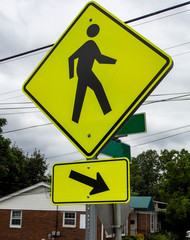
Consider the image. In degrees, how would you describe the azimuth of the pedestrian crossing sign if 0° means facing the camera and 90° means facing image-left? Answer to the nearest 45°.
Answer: approximately 45°

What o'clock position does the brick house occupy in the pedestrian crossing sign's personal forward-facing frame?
The brick house is roughly at 6 o'clock from the pedestrian crossing sign.

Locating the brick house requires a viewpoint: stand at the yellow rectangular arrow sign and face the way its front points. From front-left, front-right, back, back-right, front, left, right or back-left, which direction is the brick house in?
back-right

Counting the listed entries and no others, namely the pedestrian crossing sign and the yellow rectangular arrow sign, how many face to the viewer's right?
0

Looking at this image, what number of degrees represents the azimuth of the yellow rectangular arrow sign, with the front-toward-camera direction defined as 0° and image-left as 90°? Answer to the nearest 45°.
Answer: approximately 45°
